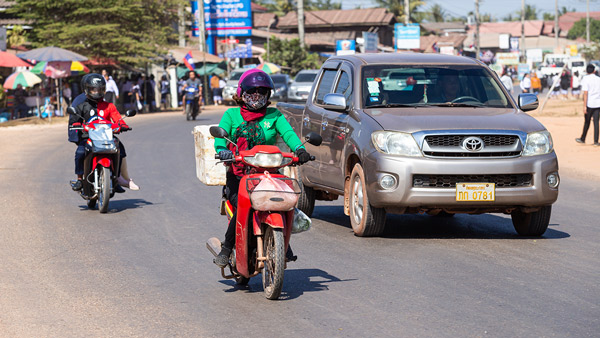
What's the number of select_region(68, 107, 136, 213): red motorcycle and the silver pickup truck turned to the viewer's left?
0

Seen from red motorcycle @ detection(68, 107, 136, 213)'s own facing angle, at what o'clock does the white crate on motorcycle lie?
The white crate on motorcycle is roughly at 11 o'clock from the red motorcycle.

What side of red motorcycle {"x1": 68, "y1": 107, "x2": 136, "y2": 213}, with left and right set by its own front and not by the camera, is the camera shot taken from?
front

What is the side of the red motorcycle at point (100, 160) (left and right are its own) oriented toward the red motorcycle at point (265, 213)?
front

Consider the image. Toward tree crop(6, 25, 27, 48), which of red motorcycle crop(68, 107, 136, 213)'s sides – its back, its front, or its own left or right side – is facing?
back

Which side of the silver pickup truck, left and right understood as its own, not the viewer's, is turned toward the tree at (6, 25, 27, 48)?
back

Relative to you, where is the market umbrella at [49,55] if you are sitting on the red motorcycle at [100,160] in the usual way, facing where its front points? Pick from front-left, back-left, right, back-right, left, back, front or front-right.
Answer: back

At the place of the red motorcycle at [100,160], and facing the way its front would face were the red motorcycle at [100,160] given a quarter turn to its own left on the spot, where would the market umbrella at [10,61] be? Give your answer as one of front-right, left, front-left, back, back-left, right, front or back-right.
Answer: left

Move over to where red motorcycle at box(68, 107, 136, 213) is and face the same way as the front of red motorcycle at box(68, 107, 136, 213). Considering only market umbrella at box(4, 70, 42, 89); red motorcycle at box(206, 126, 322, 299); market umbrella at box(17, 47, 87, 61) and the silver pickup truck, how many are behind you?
2

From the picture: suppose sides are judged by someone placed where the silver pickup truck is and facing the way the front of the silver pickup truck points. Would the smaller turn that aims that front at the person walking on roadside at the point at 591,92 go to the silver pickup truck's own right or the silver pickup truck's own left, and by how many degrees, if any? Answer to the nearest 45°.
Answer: approximately 135° to the silver pickup truck's own left

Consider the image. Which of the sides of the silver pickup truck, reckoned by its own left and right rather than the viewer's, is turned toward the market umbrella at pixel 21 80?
back

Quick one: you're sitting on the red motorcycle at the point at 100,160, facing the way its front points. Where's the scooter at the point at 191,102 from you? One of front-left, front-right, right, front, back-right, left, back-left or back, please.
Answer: back

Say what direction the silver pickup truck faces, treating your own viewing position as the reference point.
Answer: facing the viewer and to the right of the viewer

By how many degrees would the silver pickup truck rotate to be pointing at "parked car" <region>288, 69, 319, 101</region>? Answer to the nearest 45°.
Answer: approximately 135° to its left
